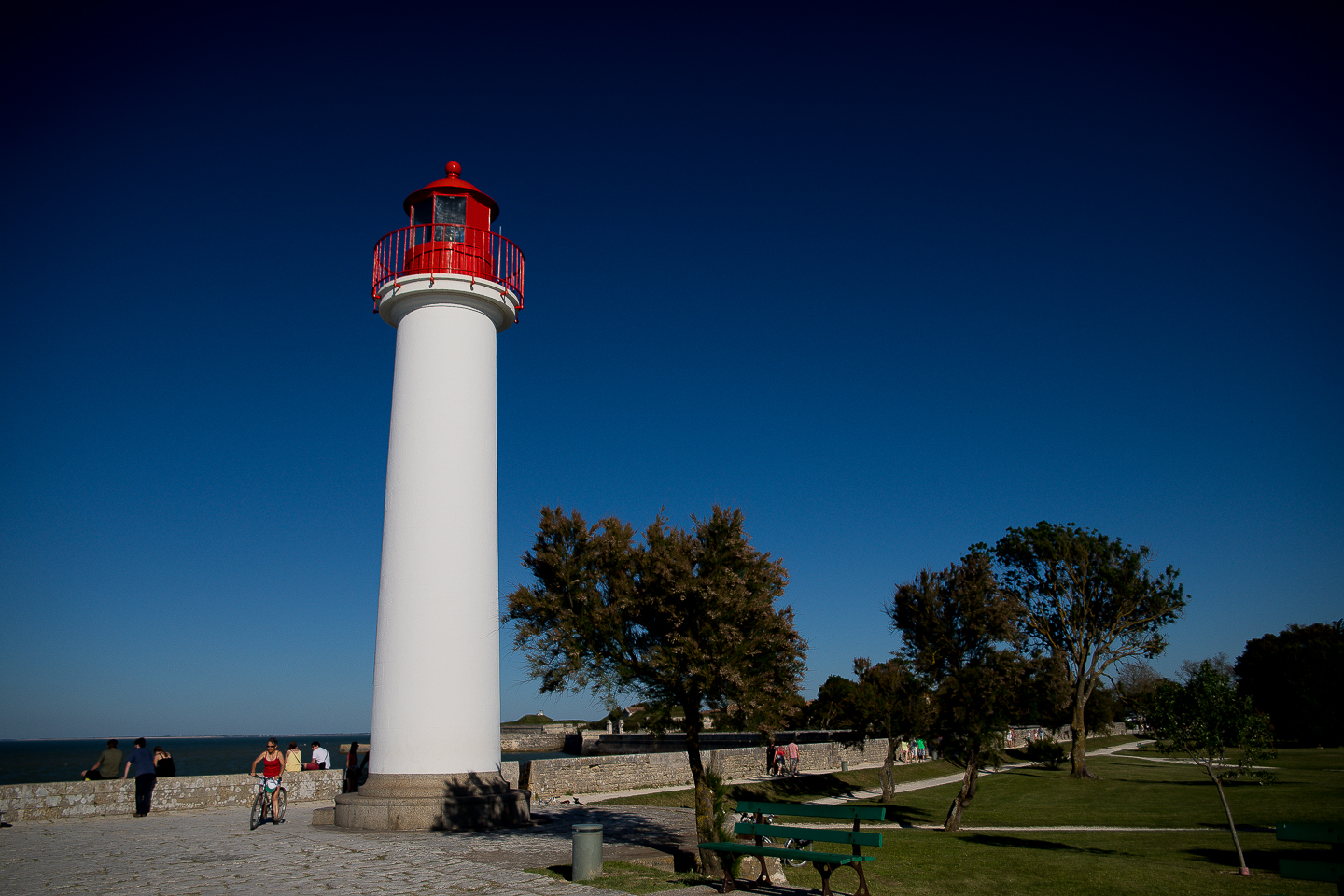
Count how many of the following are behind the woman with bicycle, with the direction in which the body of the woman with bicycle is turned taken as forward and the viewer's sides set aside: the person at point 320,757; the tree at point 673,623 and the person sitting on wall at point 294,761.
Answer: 2

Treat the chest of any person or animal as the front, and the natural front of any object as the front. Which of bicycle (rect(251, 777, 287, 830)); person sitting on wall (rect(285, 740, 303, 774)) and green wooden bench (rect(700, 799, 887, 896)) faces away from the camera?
the person sitting on wall

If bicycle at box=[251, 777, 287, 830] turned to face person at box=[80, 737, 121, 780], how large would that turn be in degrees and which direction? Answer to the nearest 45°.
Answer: approximately 90° to its right

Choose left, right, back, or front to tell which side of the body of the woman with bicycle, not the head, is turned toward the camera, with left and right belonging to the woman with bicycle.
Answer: front

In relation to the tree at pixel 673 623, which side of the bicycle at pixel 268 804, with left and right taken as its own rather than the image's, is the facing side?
left

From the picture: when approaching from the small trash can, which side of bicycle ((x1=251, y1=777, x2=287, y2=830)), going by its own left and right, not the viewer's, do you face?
left

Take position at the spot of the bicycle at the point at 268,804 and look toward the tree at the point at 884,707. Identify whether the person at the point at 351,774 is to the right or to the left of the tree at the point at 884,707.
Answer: left

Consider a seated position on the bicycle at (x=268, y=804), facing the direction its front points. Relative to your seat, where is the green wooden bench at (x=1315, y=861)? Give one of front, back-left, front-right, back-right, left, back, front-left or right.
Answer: left

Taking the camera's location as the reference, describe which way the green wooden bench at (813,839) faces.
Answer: facing the viewer and to the left of the viewer

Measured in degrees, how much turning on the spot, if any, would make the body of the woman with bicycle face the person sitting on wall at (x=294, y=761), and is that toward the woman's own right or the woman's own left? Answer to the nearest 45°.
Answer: approximately 180°

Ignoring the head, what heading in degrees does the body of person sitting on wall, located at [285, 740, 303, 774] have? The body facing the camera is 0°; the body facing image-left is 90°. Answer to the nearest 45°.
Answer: approximately 180°

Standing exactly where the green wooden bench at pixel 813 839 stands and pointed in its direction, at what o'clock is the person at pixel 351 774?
The person is roughly at 3 o'clock from the green wooden bench.
